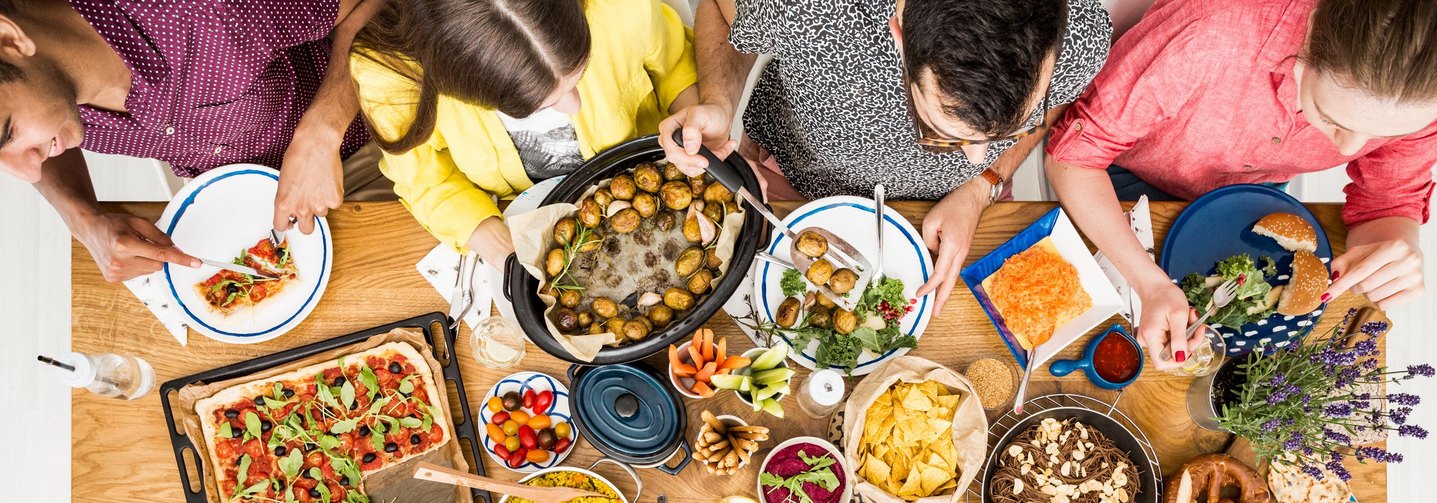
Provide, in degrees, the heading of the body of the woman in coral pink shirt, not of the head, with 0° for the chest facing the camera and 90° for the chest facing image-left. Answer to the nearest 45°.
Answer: approximately 0°

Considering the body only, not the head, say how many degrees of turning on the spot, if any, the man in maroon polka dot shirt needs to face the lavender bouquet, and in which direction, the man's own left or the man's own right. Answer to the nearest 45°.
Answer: approximately 45° to the man's own left

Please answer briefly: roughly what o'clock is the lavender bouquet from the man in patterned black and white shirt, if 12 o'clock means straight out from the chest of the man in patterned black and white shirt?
The lavender bouquet is roughly at 9 o'clock from the man in patterned black and white shirt.

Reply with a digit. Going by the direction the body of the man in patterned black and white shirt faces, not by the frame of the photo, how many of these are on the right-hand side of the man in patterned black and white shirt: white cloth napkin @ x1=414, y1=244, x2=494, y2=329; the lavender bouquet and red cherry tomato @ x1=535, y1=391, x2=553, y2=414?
2

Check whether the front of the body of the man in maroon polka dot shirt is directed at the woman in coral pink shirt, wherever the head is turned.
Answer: no

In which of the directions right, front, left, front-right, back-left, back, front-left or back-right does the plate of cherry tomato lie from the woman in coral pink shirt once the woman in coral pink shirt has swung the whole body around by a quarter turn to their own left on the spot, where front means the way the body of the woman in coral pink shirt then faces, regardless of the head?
back-right

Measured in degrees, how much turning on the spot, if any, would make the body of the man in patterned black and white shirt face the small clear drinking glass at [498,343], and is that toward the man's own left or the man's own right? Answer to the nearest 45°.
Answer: approximately 90° to the man's own right

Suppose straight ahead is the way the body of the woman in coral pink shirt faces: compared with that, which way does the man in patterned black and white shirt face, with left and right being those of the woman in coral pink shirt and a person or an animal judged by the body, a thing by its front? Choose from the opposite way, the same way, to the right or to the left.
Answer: the same way

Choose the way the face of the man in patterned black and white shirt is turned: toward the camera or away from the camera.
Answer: toward the camera

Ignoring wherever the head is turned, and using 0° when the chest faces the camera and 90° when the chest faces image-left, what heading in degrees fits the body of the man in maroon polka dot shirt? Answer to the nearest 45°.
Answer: approximately 0°

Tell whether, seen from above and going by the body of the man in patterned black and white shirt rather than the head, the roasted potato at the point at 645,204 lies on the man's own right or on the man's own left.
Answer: on the man's own right

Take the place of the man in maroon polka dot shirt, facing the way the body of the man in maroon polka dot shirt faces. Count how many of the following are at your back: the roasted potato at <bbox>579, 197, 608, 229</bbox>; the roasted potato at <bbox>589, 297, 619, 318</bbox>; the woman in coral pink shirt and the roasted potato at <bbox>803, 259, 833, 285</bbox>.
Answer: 0

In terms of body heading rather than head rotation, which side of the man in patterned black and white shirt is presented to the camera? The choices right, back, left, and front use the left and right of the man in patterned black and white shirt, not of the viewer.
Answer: front

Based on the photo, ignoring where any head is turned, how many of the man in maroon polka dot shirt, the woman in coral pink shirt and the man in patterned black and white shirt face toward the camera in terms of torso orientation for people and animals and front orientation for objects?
3

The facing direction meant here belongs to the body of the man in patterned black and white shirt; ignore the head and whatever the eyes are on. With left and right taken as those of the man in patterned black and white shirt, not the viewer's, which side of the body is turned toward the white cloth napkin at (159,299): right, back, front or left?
right

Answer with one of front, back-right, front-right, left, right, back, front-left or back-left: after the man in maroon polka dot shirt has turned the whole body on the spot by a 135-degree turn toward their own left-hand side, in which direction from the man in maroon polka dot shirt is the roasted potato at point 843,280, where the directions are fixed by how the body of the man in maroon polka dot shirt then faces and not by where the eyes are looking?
right
